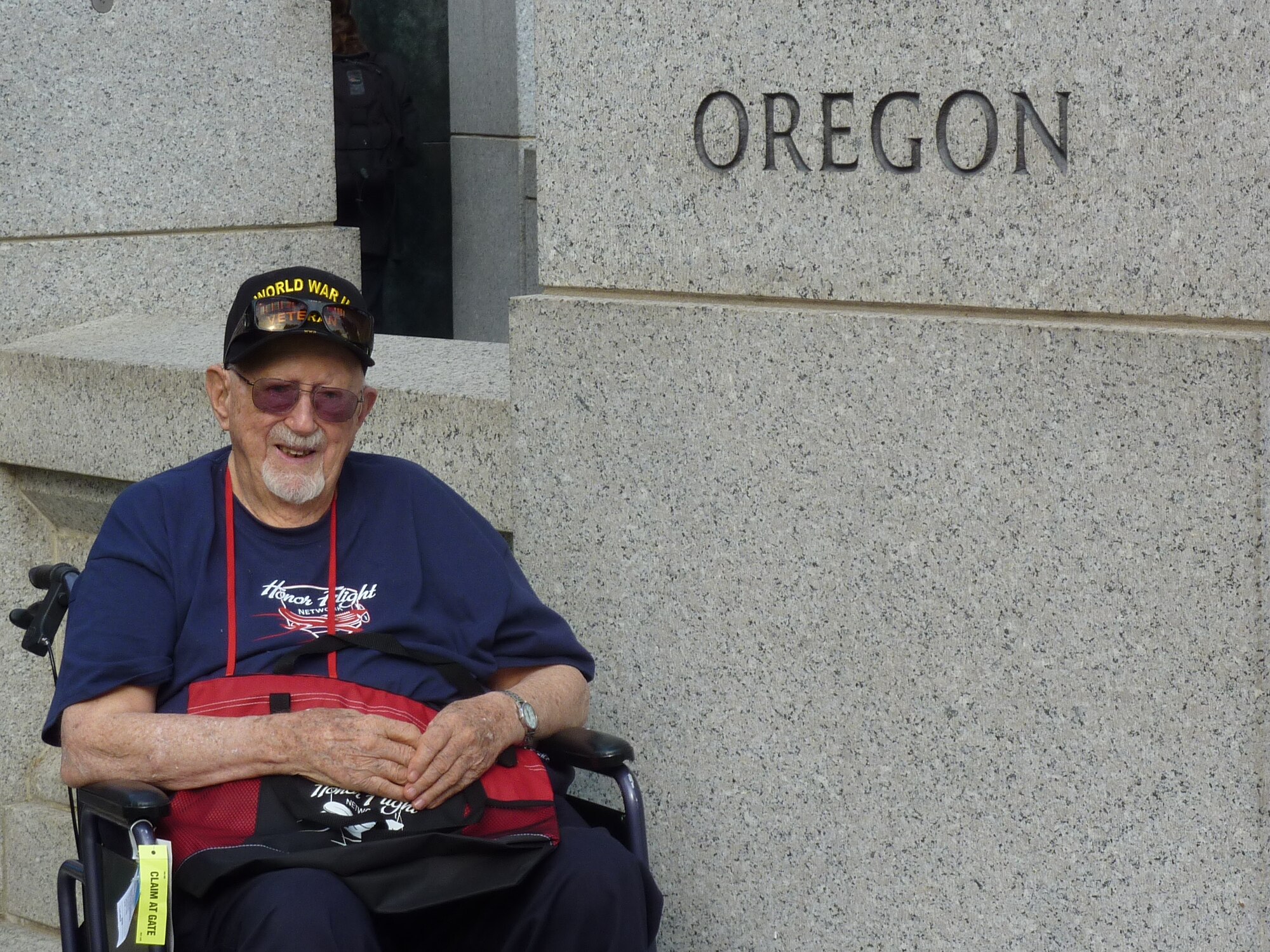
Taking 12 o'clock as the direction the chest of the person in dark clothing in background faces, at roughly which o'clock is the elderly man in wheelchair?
The elderly man in wheelchair is roughly at 6 o'clock from the person in dark clothing in background.

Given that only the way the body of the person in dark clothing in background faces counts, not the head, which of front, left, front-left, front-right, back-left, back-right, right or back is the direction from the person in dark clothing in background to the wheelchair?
back

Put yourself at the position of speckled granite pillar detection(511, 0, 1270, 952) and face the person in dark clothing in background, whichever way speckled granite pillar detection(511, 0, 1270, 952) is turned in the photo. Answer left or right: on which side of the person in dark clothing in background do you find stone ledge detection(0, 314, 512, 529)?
left

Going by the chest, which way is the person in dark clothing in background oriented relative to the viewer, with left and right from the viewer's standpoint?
facing away from the viewer

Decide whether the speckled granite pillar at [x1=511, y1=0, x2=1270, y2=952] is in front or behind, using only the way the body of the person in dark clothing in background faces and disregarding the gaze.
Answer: behind
